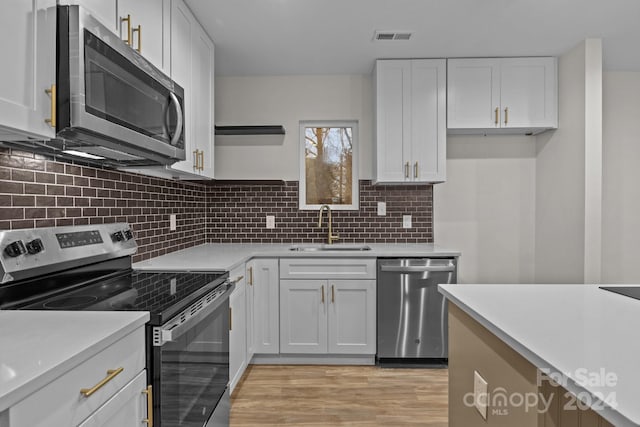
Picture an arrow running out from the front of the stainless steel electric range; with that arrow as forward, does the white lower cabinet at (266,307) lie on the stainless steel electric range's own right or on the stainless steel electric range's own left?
on the stainless steel electric range's own left

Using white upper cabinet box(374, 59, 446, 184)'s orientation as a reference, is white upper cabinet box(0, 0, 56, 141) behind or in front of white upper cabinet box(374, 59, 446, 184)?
in front

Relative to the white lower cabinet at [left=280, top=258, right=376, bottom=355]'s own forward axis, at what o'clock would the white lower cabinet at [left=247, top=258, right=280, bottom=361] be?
the white lower cabinet at [left=247, top=258, right=280, bottom=361] is roughly at 3 o'clock from the white lower cabinet at [left=280, top=258, right=376, bottom=355].

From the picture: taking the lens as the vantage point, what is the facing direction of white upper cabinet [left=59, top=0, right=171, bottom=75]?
facing the viewer and to the right of the viewer

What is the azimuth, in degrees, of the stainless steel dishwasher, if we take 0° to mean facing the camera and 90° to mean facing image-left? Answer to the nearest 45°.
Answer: approximately 0°

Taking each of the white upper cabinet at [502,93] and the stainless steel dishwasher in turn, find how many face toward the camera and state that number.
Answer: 2

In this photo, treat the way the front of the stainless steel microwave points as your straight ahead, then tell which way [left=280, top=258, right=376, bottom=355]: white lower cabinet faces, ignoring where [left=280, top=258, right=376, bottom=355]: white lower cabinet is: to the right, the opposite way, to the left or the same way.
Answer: to the right

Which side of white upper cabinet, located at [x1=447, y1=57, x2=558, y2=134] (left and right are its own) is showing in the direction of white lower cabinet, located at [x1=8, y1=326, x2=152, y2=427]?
front

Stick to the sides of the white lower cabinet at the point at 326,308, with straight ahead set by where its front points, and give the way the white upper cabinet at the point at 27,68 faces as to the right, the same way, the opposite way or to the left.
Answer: to the left

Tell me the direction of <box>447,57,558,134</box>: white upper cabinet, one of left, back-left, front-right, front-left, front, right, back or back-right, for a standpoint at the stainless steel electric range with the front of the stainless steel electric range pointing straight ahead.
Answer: front-left
